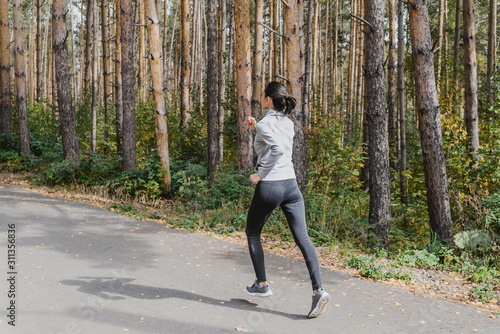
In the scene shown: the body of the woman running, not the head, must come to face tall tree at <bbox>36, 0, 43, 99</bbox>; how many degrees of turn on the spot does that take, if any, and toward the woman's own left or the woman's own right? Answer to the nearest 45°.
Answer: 0° — they already face it

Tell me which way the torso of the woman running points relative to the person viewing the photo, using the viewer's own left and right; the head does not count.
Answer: facing away from the viewer and to the left of the viewer

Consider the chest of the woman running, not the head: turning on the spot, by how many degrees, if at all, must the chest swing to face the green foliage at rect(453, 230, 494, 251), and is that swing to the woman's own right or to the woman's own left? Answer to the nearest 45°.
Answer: approximately 90° to the woman's own right

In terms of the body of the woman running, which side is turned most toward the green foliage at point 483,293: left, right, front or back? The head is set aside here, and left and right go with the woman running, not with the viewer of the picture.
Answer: right

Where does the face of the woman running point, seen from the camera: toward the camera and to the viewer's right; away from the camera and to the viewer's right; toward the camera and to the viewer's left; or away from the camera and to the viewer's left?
away from the camera and to the viewer's left

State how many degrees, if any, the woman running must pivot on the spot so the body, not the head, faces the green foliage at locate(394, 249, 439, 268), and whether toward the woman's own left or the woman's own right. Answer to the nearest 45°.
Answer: approximately 90° to the woman's own right

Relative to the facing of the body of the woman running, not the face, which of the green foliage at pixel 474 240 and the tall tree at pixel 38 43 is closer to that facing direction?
the tall tree

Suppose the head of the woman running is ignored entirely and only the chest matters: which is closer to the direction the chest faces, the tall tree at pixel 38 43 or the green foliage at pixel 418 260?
the tall tree

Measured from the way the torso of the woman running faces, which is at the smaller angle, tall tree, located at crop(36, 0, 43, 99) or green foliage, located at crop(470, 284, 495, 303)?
the tall tree
